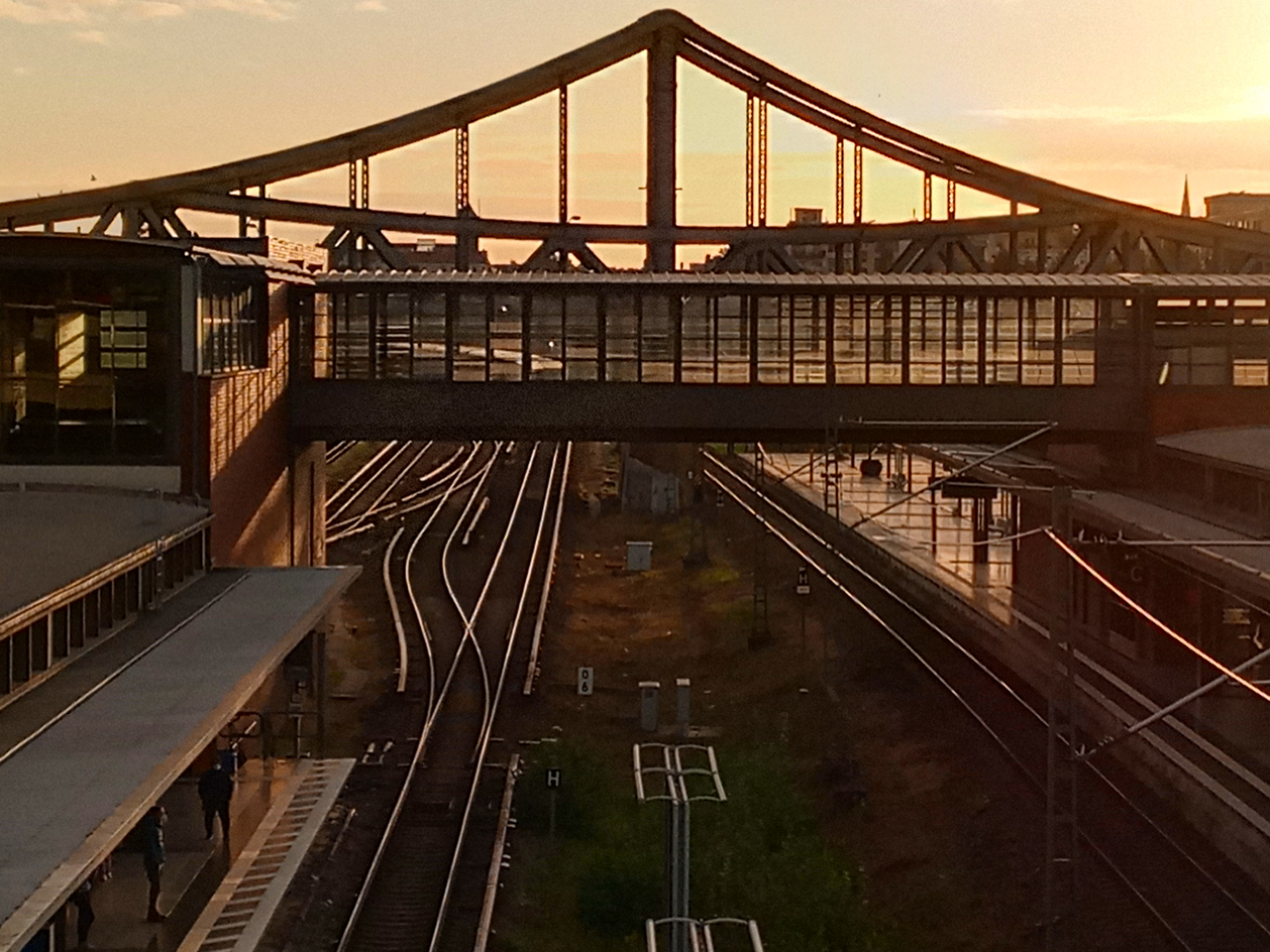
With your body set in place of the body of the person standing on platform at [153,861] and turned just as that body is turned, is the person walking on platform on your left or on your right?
on your right

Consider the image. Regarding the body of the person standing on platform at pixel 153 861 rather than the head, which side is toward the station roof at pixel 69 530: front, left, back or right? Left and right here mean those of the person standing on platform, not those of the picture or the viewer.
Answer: left

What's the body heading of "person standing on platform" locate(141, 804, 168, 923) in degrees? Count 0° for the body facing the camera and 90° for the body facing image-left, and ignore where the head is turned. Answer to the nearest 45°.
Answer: approximately 270°

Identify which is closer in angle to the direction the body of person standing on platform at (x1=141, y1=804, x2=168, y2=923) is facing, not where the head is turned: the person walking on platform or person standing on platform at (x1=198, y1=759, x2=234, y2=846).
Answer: the person standing on platform

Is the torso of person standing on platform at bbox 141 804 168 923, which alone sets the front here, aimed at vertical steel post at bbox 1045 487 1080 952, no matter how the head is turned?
yes

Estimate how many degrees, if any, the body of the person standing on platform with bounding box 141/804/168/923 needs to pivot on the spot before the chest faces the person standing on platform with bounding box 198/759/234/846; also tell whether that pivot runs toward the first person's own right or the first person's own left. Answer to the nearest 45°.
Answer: approximately 90° to the first person's own left

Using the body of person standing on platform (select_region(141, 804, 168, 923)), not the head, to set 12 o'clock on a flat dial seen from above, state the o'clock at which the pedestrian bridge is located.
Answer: The pedestrian bridge is roughly at 10 o'clock from the person standing on platform.

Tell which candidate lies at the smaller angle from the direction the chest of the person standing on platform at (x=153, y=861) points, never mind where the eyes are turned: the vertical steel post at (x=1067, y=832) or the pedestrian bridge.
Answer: the vertical steel post
